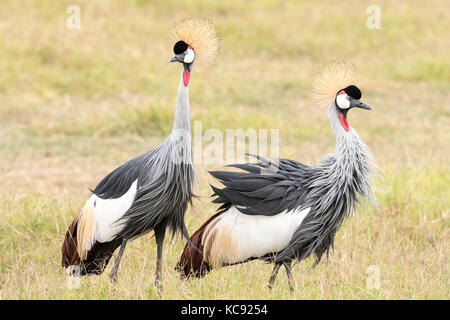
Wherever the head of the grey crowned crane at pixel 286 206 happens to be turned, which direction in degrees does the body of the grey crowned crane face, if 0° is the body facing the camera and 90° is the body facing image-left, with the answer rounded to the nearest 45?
approximately 270°

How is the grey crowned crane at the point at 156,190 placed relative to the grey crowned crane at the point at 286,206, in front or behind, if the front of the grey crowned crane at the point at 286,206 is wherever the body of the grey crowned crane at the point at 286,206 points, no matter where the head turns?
behind
